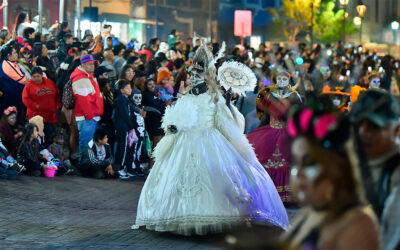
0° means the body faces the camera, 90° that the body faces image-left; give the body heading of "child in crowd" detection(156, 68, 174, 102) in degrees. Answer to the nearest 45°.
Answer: approximately 315°

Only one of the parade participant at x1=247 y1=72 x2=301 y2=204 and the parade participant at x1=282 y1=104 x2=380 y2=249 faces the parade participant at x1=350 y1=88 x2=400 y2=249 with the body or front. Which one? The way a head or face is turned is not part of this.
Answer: the parade participant at x1=247 y1=72 x2=301 y2=204

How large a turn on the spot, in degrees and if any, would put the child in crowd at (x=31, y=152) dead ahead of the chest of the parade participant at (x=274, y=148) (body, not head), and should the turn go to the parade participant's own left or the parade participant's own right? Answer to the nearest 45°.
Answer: approximately 90° to the parade participant's own right

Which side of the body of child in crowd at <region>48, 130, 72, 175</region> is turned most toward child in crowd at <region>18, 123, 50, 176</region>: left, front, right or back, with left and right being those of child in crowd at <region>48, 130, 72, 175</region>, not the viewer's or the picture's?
right

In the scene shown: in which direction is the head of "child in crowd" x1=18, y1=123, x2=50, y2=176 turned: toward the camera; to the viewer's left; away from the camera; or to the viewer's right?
to the viewer's right

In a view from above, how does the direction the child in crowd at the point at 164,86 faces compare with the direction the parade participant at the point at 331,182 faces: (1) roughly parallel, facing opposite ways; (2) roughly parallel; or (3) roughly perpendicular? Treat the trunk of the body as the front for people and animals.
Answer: roughly perpendicular

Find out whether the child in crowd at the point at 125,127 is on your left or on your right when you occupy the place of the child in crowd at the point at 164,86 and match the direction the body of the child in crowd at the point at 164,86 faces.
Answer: on your right

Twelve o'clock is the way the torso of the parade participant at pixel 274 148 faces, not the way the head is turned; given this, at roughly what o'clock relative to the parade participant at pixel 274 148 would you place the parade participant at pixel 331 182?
the parade participant at pixel 331 182 is roughly at 12 o'clock from the parade participant at pixel 274 148.

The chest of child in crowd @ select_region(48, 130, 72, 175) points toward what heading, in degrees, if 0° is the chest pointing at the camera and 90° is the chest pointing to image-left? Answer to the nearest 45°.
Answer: approximately 315°
